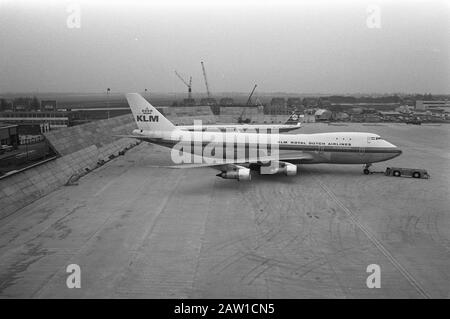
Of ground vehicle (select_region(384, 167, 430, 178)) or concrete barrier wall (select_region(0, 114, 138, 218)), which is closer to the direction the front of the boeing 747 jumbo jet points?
the ground vehicle

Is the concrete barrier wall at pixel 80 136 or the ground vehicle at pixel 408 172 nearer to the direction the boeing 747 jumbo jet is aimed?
the ground vehicle

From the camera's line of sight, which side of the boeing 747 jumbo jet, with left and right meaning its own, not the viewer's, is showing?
right

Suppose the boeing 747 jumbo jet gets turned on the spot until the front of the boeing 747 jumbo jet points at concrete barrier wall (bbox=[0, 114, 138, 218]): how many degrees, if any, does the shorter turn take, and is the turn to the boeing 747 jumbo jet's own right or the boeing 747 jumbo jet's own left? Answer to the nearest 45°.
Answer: approximately 180°

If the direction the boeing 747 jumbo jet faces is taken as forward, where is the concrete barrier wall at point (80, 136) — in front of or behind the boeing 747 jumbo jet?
behind
